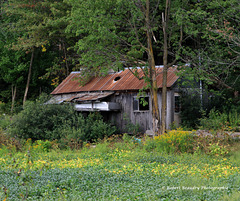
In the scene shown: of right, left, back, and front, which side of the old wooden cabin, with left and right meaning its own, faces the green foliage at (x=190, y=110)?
left

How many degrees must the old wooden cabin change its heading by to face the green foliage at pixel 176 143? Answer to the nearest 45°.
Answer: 0° — it already faces it

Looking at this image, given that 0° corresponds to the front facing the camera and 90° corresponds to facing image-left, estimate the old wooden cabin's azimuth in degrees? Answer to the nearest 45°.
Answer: approximately 0°

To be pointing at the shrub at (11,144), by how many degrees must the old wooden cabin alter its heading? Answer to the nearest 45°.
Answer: approximately 45° to its right

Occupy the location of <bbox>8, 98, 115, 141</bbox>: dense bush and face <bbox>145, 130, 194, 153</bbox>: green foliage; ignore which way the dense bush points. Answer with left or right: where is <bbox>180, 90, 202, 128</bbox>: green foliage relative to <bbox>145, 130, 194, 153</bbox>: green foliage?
left

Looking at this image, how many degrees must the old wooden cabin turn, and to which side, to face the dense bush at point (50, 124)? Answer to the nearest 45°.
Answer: approximately 45° to its right
